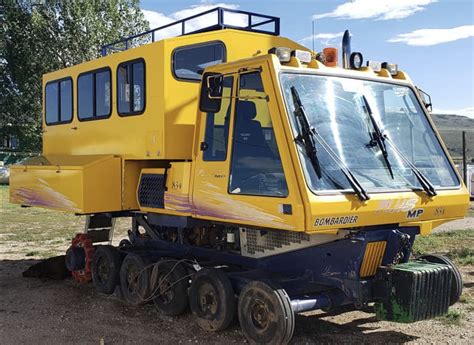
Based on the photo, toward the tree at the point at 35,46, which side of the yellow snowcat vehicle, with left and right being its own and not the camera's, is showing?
back

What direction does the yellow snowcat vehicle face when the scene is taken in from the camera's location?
facing the viewer and to the right of the viewer
